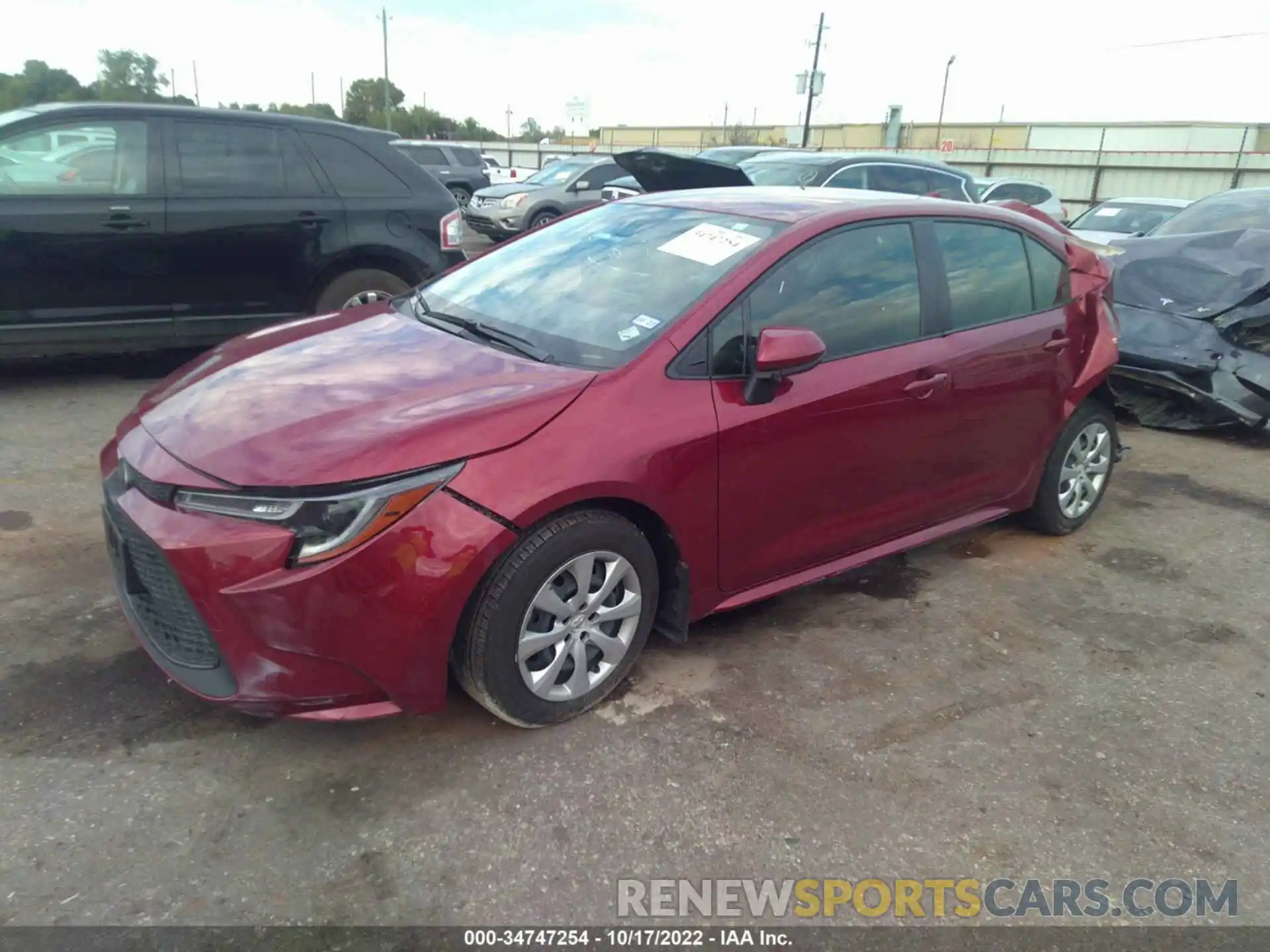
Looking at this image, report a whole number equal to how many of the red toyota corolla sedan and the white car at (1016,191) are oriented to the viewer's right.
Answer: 0

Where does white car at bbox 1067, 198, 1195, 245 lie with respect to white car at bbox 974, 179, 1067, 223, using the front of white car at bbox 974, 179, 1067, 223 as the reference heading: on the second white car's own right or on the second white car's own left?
on the second white car's own left

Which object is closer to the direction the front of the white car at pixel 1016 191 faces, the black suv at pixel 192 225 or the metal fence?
the black suv

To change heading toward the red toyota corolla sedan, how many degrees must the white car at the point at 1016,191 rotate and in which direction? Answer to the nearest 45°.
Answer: approximately 45° to its left

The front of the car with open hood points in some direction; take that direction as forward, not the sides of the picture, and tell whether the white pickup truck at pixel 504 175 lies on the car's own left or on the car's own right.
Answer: on the car's own right

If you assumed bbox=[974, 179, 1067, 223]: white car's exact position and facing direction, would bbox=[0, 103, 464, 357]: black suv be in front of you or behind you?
in front

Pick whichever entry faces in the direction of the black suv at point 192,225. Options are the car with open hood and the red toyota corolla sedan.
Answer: the car with open hood

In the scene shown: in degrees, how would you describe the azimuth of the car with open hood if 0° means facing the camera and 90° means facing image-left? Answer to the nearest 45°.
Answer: approximately 45°

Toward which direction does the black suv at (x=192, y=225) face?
to the viewer's left

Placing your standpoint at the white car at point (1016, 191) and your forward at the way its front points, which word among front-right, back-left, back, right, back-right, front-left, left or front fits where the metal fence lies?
back-right

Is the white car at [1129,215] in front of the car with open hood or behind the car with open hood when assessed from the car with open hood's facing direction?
behind

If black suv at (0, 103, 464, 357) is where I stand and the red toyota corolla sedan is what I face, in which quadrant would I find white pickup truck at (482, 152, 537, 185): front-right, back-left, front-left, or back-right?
back-left

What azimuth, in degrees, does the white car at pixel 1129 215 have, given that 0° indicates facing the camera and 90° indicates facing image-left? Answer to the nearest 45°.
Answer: approximately 45°
